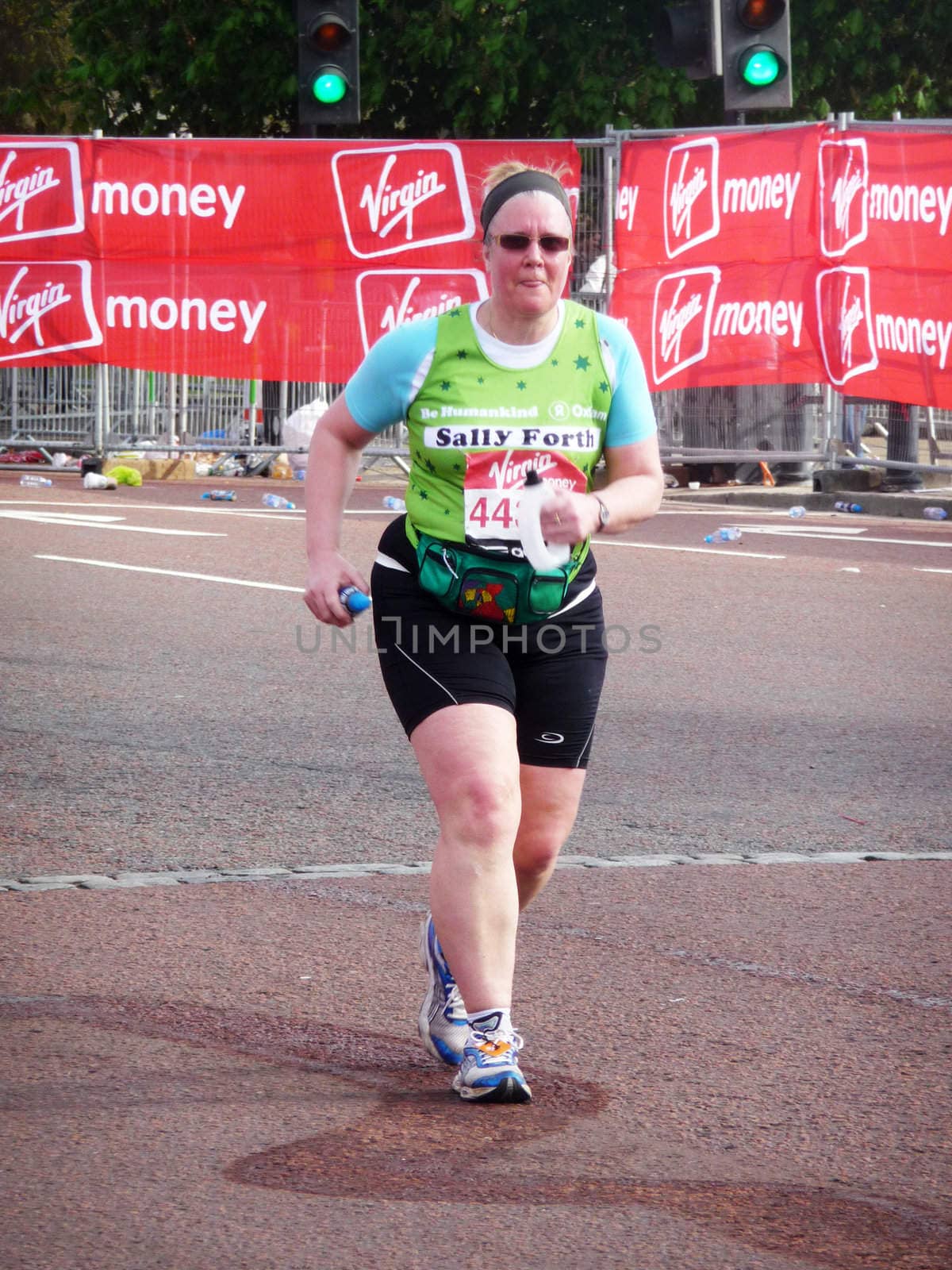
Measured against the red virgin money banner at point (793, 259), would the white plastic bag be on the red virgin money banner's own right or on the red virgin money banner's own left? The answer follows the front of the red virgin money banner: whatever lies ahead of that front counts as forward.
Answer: on the red virgin money banner's own right

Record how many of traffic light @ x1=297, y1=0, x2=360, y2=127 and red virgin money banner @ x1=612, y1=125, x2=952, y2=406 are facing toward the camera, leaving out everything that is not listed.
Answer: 2

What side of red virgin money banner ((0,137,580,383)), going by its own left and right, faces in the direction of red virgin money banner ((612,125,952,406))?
left

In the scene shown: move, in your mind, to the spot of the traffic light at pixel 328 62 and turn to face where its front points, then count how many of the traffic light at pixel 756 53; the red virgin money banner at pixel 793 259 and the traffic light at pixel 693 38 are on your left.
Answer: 3

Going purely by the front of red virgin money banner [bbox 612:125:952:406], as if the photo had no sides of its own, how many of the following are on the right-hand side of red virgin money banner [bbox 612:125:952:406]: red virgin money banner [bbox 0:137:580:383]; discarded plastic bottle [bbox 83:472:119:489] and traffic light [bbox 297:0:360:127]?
3

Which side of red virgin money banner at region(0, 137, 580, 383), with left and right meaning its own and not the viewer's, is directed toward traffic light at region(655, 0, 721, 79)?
left
